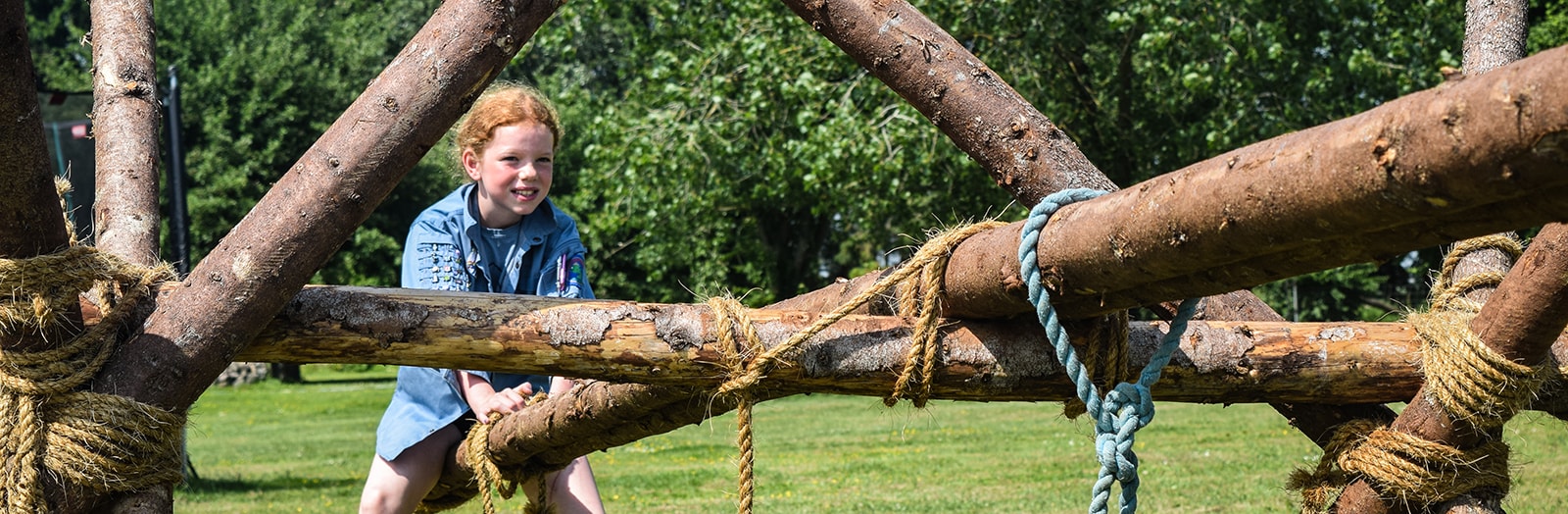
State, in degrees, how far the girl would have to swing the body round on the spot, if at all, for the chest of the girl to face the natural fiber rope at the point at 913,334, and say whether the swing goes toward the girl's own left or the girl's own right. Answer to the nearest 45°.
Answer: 0° — they already face it

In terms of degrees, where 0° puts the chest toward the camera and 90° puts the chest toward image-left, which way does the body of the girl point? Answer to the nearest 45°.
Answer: approximately 315°

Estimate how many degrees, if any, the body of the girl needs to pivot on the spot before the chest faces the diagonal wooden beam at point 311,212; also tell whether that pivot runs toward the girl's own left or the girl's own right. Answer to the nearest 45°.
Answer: approximately 45° to the girl's own right

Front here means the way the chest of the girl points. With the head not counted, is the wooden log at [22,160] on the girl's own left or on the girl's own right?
on the girl's own right

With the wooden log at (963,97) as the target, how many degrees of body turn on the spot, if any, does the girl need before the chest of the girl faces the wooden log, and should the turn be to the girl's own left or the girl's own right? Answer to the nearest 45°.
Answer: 0° — they already face it
